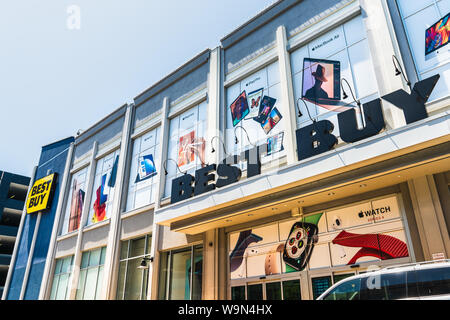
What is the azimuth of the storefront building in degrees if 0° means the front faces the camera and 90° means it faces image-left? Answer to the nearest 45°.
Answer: approximately 45°

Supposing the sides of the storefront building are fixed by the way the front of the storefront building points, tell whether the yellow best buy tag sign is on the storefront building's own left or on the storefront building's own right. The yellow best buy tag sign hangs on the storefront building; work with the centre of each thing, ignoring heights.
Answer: on the storefront building's own right

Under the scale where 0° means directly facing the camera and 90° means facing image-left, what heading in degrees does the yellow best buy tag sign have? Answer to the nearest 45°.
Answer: approximately 45°
